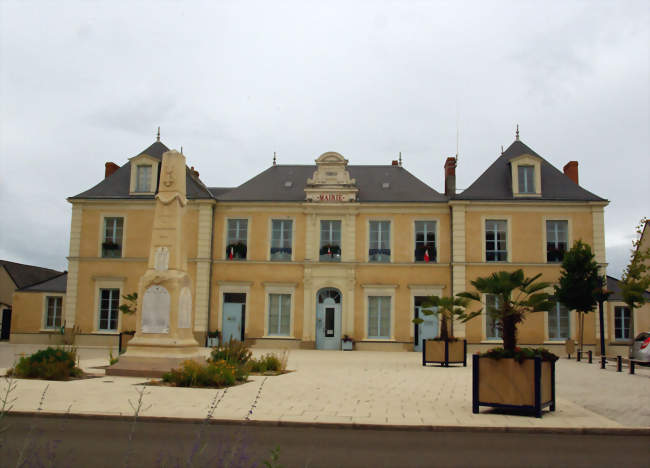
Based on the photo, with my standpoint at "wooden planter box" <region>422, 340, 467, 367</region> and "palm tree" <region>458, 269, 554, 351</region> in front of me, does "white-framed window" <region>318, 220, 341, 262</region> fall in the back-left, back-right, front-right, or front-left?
back-right

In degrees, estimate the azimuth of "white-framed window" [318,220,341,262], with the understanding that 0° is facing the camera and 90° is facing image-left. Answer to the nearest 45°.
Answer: approximately 0°

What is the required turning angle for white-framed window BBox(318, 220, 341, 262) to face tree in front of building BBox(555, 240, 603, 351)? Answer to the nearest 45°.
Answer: approximately 45° to its left

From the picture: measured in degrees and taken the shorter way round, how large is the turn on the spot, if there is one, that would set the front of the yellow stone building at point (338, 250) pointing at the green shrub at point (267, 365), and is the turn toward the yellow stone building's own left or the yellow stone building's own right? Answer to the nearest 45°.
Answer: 0° — it already faces it

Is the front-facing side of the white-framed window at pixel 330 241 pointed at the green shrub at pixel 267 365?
yes

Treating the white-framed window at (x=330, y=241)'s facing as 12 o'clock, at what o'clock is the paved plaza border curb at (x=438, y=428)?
The paved plaza border curb is roughly at 12 o'clock from the white-framed window.

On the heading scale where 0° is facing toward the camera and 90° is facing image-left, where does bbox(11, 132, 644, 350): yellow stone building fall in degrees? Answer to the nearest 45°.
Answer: approximately 0°

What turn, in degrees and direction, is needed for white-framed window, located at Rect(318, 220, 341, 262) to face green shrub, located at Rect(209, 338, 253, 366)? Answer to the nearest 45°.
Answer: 0° — it already faces it

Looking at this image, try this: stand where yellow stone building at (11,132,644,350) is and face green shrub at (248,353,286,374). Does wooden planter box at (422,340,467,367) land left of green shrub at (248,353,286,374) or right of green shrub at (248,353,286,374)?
left

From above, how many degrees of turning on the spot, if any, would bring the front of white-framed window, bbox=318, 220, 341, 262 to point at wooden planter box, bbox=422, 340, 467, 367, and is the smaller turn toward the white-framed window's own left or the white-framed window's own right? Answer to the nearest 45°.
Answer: approximately 45° to the white-framed window's own left

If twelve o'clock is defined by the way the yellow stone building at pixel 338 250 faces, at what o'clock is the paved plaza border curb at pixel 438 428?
The paved plaza border curb is roughly at 12 o'clock from the yellow stone building.
